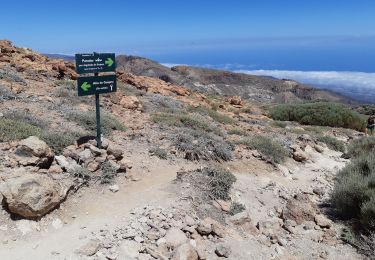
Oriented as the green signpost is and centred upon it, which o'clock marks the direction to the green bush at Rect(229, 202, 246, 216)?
The green bush is roughly at 10 o'clock from the green signpost.

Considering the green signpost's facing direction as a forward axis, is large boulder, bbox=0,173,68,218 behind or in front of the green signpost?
in front

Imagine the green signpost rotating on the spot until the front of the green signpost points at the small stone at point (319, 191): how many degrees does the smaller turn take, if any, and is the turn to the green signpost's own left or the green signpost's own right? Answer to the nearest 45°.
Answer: approximately 90° to the green signpost's own left

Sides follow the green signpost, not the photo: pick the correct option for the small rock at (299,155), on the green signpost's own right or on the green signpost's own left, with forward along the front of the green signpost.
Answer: on the green signpost's own left

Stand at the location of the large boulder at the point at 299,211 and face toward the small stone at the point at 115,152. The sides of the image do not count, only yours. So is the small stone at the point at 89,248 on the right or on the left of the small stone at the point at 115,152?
left

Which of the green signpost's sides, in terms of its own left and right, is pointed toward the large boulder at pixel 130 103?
back

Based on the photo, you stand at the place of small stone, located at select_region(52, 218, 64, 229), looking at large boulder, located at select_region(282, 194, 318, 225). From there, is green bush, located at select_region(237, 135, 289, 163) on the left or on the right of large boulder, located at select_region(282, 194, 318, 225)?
left

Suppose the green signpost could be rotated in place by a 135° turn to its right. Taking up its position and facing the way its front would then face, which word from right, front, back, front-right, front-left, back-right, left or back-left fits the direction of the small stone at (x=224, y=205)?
back

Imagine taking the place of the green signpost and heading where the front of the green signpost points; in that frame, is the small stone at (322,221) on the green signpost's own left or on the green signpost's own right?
on the green signpost's own left

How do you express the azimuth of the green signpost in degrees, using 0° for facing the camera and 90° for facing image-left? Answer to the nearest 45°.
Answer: approximately 0°

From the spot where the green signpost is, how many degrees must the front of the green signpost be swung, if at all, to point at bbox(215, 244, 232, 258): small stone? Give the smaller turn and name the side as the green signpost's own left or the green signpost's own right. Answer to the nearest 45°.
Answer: approximately 45° to the green signpost's own left

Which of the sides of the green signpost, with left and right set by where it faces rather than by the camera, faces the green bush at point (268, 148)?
left

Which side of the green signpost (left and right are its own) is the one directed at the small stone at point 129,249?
front
